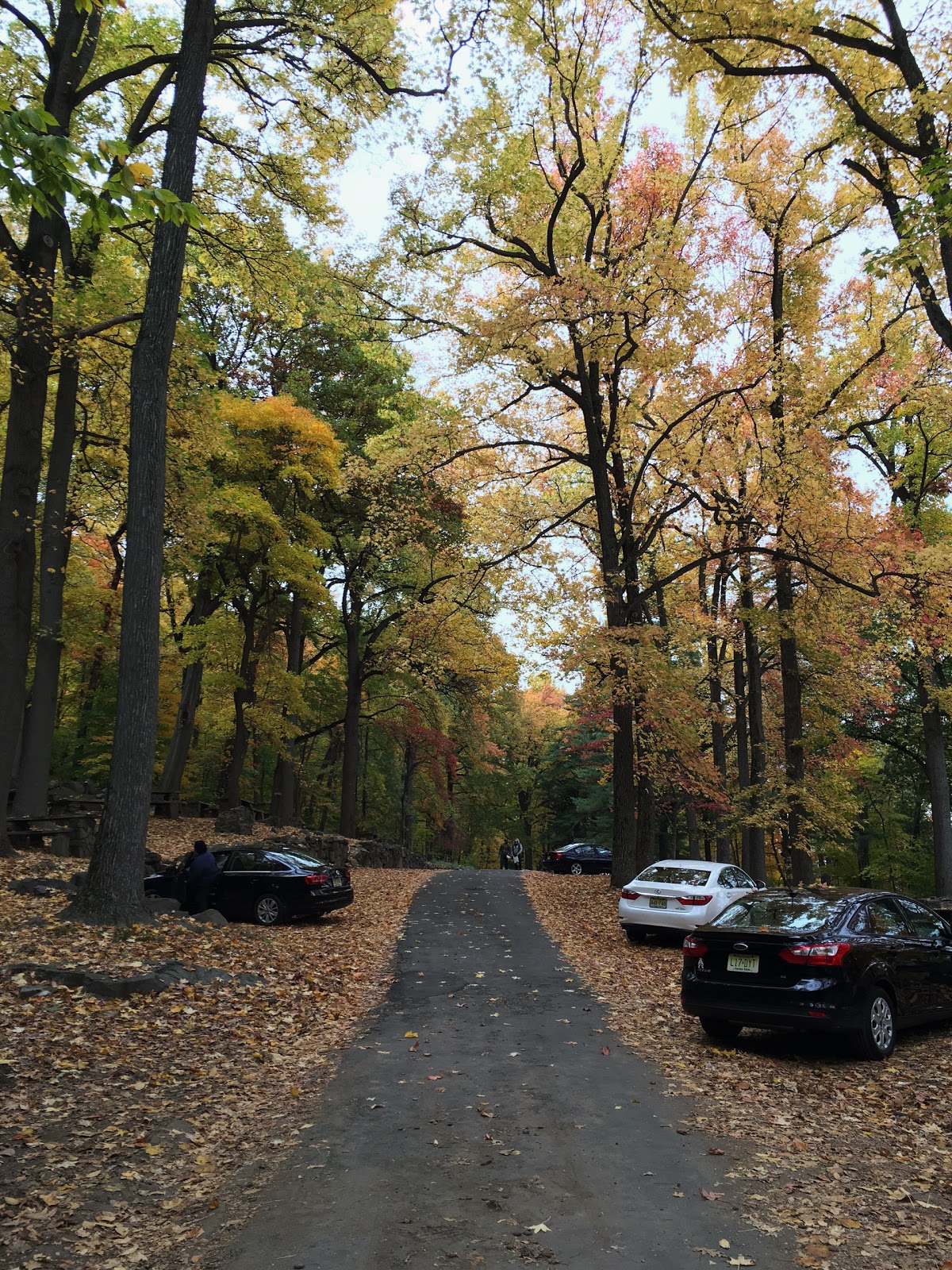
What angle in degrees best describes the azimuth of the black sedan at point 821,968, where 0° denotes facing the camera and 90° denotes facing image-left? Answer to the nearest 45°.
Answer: approximately 225°

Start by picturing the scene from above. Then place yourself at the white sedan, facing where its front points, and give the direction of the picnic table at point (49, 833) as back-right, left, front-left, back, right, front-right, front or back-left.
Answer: back-left

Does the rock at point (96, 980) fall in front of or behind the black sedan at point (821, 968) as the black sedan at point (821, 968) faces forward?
behind

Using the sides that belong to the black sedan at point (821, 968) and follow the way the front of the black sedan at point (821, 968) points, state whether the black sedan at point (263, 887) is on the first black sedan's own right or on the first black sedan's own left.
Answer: on the first black sedan's own left

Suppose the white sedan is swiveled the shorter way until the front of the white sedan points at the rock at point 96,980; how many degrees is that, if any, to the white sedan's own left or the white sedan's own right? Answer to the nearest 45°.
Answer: approximately 180°

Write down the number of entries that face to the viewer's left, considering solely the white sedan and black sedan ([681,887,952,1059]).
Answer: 0

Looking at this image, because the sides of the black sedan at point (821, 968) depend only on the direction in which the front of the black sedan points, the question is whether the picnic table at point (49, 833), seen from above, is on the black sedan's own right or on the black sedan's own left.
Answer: on the black sedan's own left

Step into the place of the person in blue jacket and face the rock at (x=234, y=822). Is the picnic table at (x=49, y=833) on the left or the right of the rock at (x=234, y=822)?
left
